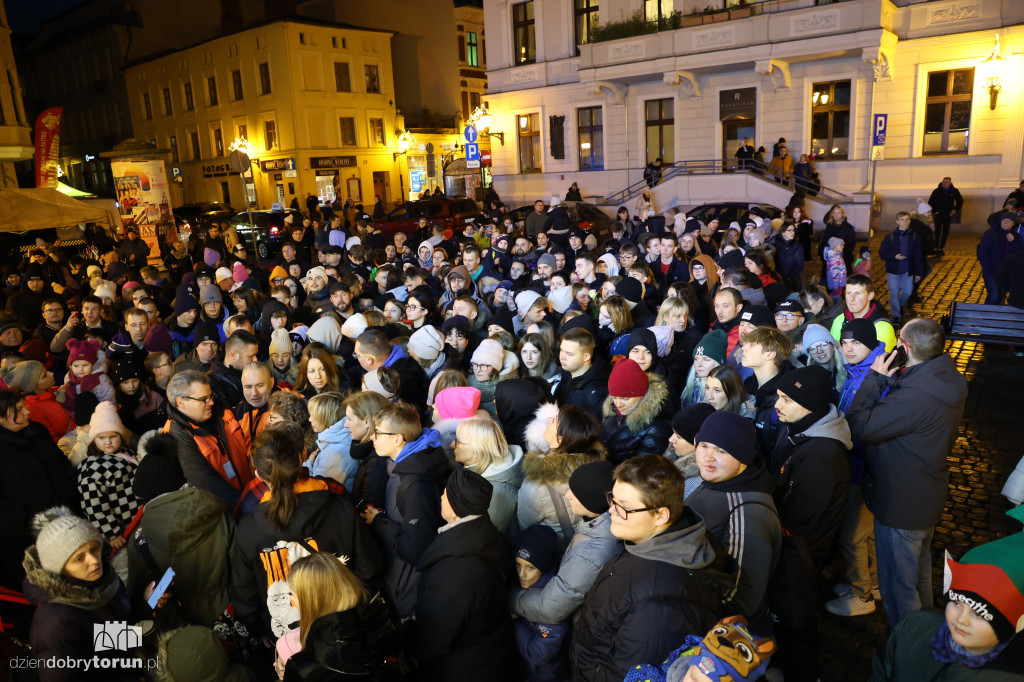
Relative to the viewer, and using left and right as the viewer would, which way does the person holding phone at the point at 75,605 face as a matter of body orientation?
facing the viewer and to the right of the viewer

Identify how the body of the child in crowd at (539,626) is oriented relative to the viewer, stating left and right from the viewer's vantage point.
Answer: facing the viewer and to the left of the viewer

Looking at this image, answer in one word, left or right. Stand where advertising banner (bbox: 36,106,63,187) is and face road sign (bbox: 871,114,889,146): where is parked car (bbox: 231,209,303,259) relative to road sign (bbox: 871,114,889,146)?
left

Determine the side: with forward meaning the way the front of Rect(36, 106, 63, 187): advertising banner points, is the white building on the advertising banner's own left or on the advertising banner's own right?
on the advertising banner's own left

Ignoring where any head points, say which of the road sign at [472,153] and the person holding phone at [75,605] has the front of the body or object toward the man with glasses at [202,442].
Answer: the road sign

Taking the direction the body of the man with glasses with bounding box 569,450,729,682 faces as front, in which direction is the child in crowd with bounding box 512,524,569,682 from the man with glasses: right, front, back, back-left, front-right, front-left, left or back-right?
front-right

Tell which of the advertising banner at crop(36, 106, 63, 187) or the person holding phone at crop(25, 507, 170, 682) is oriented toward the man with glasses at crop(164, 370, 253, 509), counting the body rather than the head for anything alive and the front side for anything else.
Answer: the advertising banner

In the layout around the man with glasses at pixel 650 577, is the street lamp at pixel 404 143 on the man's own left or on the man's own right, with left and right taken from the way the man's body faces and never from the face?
on the man's own right

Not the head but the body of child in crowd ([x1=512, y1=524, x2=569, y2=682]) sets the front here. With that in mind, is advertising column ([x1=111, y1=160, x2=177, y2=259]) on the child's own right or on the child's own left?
on the child's own right

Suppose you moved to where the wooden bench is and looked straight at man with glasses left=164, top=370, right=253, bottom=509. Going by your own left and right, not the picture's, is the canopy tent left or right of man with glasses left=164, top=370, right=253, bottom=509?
right
